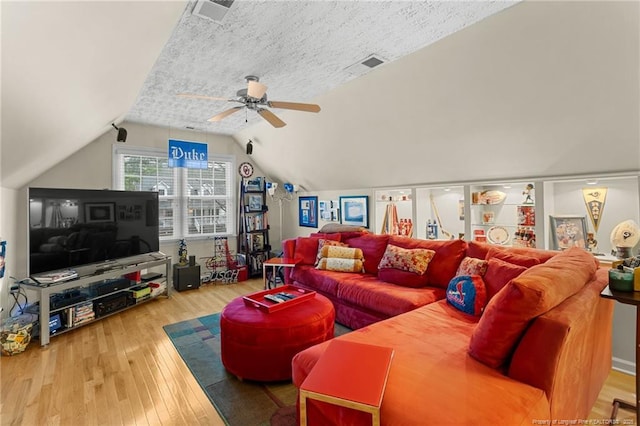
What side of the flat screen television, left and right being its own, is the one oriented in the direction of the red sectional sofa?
front

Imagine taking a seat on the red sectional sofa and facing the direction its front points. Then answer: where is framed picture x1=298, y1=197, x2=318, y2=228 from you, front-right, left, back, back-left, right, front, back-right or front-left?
right

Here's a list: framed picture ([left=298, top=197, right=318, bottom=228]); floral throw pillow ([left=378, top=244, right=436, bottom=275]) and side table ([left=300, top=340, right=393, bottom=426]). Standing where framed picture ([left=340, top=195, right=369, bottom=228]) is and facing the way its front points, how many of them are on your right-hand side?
1

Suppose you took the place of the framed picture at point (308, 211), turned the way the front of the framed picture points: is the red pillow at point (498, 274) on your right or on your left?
on your left

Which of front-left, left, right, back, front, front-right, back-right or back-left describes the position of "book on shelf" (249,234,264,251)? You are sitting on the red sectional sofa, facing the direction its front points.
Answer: right

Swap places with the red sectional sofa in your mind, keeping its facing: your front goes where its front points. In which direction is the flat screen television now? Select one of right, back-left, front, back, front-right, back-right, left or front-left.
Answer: front-right

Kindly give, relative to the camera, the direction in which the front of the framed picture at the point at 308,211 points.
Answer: facing the viewer and to the left of the viewer

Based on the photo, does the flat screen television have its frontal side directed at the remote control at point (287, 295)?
yes

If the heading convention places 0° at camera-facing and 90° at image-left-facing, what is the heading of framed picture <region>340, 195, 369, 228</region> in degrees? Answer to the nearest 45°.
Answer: approximately 45°

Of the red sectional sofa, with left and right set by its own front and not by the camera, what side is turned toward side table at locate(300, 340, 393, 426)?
front

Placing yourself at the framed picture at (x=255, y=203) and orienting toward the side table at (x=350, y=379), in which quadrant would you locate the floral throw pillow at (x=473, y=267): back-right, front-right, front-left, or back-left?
front-left

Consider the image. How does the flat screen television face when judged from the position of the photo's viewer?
facing the viewer and to the right of the viewer

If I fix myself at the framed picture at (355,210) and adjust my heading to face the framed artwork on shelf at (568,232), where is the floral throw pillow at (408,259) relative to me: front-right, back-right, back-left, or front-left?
front-right

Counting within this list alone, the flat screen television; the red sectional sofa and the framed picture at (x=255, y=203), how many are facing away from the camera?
0

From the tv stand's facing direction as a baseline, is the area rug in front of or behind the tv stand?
in front

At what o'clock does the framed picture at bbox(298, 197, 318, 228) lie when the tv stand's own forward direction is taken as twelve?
The framed picture is roughly at 10 o'clock from the tv stand.

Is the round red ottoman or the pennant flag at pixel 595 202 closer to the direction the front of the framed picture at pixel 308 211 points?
the round red ottoman

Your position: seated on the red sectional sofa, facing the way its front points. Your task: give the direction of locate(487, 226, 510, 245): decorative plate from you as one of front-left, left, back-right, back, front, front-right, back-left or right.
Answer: back-right

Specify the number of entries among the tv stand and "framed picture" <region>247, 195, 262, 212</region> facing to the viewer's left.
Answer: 0

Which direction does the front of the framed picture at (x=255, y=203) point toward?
toward the camera
